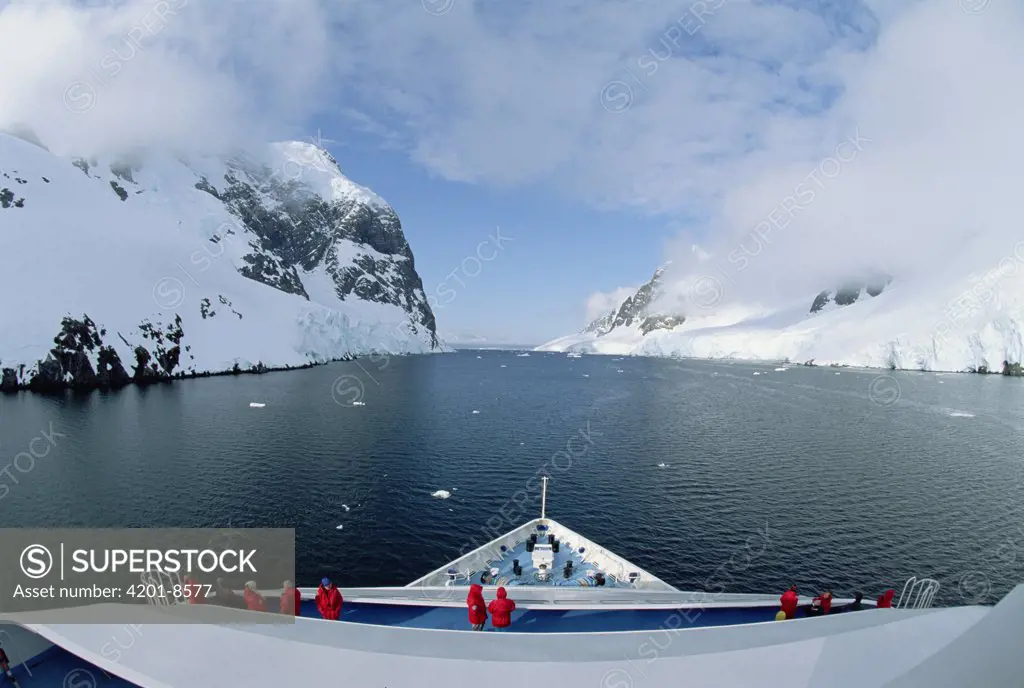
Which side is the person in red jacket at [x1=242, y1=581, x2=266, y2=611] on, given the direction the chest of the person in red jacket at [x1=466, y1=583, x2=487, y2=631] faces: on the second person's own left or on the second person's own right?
on the second person's own left

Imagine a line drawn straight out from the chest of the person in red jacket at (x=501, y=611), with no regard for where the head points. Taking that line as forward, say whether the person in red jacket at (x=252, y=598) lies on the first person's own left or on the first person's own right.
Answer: on the first person's own left

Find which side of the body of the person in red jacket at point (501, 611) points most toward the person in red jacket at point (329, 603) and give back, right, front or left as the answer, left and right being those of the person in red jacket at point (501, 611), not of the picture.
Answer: left

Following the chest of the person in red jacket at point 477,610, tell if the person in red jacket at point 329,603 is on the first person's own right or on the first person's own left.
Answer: on the first person's own left

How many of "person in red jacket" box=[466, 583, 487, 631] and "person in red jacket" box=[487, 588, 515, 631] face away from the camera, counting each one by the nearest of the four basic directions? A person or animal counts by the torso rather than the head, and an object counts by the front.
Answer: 2

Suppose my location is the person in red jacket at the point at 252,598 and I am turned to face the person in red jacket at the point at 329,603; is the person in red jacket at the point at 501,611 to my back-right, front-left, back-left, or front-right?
front-right

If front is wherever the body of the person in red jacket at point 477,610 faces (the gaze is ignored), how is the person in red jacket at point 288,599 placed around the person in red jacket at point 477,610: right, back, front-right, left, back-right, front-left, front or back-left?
left

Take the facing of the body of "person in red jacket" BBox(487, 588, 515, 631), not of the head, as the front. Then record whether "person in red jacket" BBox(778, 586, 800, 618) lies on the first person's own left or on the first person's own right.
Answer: on the first person's own right

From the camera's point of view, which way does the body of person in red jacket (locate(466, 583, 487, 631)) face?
away from the camera

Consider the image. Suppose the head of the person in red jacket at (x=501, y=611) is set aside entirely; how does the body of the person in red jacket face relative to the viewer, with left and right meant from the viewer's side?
facing away from the viewer

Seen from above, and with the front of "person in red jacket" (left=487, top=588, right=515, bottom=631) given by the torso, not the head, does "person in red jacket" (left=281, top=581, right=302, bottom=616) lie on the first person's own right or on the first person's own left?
on the first person's own left

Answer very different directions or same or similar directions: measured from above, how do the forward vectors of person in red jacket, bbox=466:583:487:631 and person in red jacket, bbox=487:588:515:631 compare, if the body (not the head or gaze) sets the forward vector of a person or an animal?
same or similar directions
